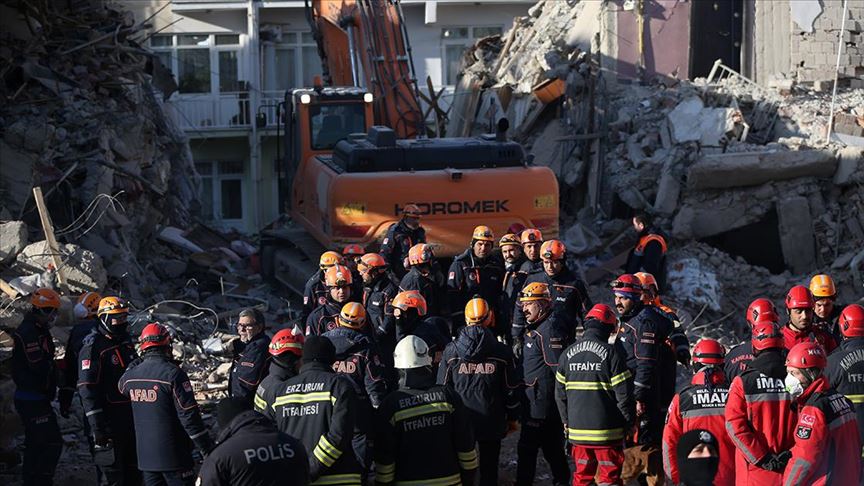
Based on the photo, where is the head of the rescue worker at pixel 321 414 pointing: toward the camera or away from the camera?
away from the camera

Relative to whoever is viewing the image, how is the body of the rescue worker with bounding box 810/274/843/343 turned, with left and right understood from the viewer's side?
facing the viewer and to the left of the viewer

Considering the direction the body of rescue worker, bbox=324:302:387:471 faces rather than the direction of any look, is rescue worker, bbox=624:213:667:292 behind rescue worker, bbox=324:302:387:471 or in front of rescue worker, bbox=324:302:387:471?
in front

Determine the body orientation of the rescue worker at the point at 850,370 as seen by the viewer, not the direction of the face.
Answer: away from the camera

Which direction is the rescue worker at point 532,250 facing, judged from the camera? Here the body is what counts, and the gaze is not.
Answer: toward the camera

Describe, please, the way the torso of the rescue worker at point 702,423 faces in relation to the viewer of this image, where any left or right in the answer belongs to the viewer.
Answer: facing away from the viewer

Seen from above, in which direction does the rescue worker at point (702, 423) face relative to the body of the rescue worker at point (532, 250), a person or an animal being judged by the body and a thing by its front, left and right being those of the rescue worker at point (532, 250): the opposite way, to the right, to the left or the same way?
the opposite way

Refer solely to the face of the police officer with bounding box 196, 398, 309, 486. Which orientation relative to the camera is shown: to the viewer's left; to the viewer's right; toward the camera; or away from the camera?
away from the camera

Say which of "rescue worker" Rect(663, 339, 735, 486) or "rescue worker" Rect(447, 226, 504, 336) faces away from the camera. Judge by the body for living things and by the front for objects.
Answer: "rescue worker" Rect(663, 339, 735, 486)

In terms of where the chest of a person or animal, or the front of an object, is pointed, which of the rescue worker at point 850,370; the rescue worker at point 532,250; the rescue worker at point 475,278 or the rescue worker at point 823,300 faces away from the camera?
the rescue worker at point 850,370

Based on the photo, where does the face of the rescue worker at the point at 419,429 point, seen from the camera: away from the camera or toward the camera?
away from the camera

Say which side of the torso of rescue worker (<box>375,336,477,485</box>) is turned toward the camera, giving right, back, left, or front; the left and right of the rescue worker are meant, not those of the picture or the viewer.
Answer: back
